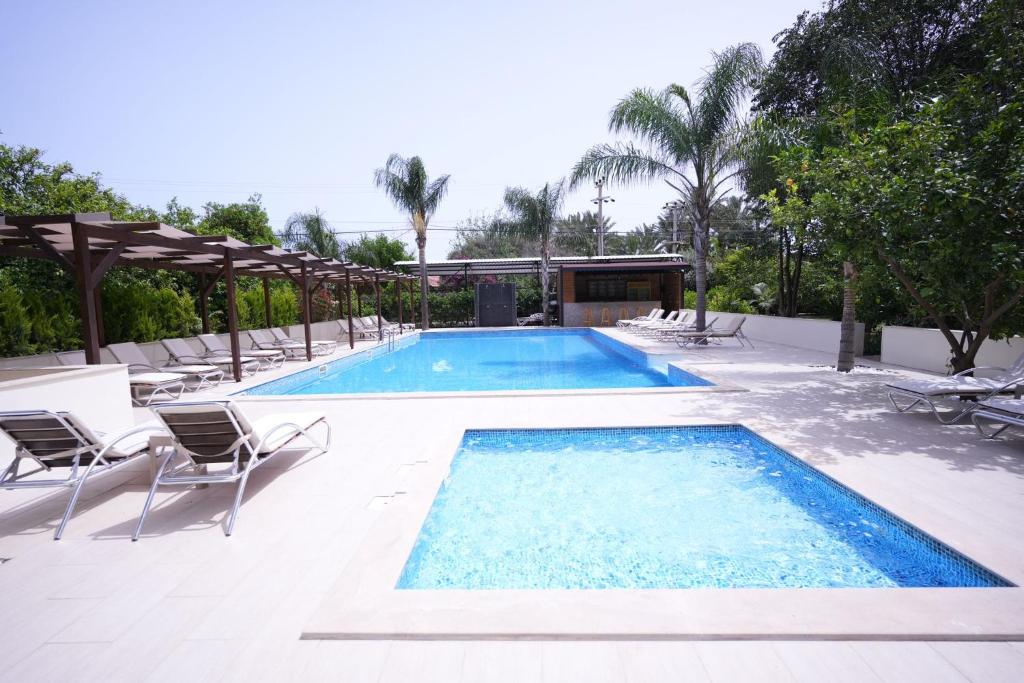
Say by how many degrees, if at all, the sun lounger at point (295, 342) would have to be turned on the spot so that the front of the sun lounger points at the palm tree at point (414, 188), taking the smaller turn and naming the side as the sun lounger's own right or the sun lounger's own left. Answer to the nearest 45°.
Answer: approximately 45° to the sun lounger's own left

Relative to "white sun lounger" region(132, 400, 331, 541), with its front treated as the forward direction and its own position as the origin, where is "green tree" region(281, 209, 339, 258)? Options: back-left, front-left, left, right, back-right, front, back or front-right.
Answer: front-left

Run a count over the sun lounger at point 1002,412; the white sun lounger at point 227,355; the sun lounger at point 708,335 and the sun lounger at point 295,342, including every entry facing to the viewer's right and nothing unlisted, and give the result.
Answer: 2

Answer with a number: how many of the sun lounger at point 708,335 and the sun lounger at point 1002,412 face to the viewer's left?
2

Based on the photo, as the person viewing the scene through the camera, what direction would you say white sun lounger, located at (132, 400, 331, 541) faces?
facing away from the viewer and to the right of the viewer

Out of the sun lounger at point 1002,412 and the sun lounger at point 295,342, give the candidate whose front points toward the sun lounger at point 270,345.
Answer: the sun lounger at point 1002,412

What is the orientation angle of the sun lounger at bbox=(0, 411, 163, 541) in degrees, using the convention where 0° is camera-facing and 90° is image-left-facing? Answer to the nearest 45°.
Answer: approximately 225°

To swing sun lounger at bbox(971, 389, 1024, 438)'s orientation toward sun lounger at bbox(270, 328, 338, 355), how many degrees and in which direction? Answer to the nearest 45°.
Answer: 0° — it already faces it

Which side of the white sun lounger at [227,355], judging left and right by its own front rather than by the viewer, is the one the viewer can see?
right

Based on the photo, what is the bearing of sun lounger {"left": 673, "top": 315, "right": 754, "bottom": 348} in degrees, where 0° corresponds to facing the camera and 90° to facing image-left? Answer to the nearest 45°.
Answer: approximately 90°

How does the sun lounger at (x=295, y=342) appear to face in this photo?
to the viewer's right

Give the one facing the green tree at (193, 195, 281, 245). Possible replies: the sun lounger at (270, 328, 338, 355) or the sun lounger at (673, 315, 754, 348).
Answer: the sun lounger at (673, 315, 754, 348)

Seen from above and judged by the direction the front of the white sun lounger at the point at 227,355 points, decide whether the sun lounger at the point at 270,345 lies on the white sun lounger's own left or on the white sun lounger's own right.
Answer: on the white sun lounger's own left

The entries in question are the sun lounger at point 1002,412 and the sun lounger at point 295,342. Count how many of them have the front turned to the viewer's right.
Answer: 1

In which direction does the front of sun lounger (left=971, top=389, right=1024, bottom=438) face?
to the viewer's left
